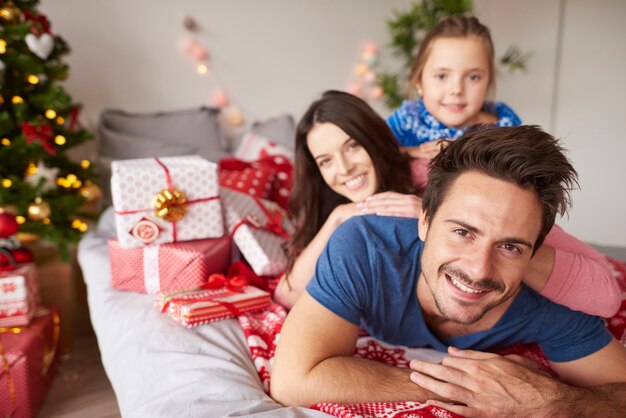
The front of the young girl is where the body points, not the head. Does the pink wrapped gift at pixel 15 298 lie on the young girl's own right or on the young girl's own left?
on the young girl's own right

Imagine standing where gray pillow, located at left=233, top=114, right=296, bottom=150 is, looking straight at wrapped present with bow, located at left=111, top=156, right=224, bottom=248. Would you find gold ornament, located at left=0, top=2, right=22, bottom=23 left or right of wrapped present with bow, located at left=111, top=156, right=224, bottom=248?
right

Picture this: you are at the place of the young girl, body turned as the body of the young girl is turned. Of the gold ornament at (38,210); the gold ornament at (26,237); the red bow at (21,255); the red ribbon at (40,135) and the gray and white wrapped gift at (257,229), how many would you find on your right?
5

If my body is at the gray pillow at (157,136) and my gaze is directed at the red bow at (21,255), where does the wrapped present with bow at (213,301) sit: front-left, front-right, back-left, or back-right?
front-left

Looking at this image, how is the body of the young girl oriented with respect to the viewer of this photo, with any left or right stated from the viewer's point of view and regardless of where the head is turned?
facing the viewer

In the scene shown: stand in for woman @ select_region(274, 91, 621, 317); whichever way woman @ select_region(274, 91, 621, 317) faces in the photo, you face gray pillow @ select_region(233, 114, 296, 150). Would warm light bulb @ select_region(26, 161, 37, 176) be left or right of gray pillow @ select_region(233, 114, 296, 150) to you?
left

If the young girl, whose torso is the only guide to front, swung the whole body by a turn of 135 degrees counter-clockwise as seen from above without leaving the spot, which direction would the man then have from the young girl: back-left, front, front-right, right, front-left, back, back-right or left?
back-right

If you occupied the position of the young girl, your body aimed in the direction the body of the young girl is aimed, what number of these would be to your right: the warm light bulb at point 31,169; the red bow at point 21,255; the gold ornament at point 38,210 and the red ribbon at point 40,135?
4

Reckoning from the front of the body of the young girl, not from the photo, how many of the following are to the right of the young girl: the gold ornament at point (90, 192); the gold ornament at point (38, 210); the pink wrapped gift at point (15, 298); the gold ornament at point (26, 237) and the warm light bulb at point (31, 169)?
5

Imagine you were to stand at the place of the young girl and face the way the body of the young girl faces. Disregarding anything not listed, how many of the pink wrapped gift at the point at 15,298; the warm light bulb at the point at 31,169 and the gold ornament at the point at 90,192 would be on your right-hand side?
3

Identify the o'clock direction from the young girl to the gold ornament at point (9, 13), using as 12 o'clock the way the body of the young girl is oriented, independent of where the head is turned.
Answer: The gold ornament is roughly at 3 o'clock from the young girl.

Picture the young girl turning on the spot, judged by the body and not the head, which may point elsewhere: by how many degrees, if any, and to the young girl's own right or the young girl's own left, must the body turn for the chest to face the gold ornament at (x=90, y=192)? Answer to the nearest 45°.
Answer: approximately 90° to the young girl's own right

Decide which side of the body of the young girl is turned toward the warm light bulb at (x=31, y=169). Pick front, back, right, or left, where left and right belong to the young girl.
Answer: right

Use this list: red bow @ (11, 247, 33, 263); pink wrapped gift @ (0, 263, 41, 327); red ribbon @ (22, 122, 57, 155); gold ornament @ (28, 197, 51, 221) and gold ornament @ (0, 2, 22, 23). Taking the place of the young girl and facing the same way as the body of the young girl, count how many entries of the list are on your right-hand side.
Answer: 5

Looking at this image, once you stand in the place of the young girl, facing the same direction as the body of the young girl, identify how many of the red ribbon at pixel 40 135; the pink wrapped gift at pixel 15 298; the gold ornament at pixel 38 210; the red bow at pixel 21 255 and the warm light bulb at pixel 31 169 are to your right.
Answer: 5

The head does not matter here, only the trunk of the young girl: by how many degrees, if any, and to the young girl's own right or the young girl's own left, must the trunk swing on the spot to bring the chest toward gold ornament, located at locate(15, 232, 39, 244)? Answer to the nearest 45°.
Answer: approximately 90° to the young girl's own right

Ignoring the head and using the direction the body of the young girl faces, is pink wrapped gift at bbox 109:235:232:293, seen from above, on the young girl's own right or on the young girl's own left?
on the young girl's own right
